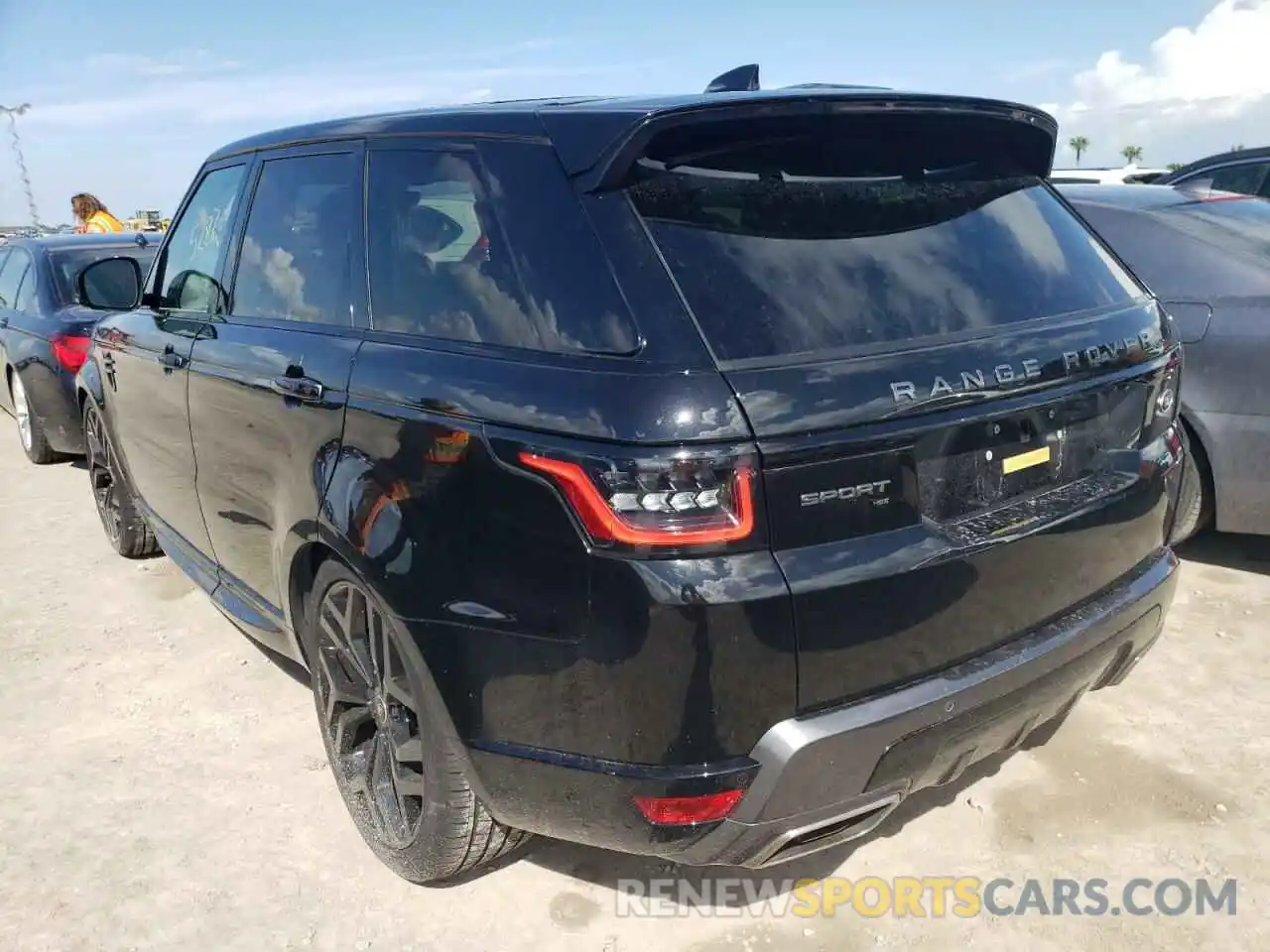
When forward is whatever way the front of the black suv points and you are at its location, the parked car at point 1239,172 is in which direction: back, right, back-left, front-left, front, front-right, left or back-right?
right

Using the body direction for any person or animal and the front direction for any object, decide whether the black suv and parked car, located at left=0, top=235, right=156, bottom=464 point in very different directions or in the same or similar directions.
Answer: same or similar directions

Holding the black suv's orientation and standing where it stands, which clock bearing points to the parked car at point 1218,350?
The parked car is roughly at 3 o'clock from the black suv.

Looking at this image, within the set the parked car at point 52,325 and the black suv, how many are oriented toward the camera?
0

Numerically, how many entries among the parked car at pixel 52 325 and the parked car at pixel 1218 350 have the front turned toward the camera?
0

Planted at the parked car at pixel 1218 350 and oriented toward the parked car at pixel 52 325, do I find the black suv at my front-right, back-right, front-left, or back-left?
front-left

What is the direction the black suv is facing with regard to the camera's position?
facing away from the viewer and to the left of the viewer

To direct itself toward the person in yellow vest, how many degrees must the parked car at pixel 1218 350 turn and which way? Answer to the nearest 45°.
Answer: approximately 45° to its left

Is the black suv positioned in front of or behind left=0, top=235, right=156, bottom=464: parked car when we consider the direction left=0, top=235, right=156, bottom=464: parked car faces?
behind

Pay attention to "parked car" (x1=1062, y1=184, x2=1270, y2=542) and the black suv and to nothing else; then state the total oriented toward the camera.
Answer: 0

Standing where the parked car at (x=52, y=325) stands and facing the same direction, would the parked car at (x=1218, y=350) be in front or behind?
behind

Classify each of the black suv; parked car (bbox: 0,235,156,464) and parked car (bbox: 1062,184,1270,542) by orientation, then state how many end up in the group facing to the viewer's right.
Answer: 0

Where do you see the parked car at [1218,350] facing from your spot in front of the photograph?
facing away from the viewer and to the left of the viewer

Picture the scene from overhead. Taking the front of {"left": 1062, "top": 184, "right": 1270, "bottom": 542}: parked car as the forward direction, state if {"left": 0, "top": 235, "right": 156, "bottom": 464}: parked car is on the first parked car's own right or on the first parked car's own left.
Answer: on the first parked car's own left

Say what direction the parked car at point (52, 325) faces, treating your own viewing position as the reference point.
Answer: facing away from the viewer and to the left of the viewer

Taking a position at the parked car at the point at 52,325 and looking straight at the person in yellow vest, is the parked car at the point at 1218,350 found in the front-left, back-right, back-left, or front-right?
back-right
